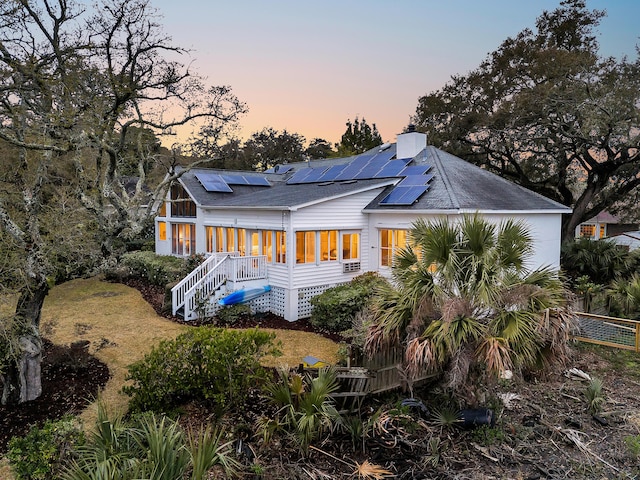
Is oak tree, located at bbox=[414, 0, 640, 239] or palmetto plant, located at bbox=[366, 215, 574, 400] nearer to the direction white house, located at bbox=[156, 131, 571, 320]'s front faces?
the palmetto plant

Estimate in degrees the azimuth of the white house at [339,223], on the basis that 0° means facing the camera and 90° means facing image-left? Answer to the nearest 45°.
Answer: approximately 45°

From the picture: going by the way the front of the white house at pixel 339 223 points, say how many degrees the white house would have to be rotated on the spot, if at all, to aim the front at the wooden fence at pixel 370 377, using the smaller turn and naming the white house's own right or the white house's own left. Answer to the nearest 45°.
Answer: approximately 45° to the white house's own left

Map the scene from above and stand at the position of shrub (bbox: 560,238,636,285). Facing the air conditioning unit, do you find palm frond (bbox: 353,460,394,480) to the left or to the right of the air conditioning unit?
left

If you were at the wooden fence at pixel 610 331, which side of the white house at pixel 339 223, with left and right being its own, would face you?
left

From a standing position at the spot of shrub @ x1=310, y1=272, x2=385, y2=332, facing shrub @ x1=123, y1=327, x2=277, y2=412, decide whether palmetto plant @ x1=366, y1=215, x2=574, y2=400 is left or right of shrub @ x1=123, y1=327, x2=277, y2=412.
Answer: left

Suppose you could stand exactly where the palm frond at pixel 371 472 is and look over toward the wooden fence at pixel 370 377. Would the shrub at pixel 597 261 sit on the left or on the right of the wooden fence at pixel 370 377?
right
